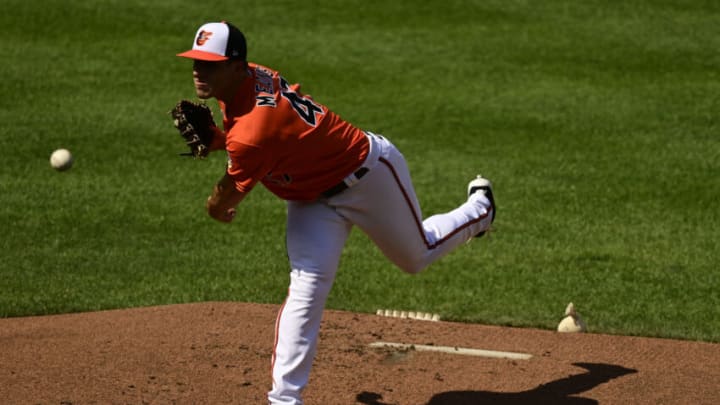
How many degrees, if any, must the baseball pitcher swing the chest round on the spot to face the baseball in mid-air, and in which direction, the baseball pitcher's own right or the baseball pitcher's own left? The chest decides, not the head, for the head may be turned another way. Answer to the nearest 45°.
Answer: approximately 45° to the baseball pitcher's own right

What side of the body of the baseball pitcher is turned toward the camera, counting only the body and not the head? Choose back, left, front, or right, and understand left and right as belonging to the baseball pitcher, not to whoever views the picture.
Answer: left
